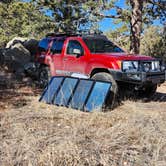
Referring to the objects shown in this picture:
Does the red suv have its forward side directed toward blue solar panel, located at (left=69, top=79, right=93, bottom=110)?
no

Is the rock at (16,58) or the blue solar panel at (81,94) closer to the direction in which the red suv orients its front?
the blue solar panel

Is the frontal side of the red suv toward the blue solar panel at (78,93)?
no

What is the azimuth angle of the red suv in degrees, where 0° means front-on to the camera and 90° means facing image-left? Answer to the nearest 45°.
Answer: approximately 315°

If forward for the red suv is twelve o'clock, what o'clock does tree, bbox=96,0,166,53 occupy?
The tree is roughly at 8 o'clock from the red suv.

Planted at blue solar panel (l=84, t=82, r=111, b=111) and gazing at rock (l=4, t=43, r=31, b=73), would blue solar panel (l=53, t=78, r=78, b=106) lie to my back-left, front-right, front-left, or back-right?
front-left

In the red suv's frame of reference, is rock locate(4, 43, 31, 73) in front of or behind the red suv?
behind

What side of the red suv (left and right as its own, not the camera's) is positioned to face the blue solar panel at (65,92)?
right

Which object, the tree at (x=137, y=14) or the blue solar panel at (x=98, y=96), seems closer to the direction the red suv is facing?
the blue solar panel
